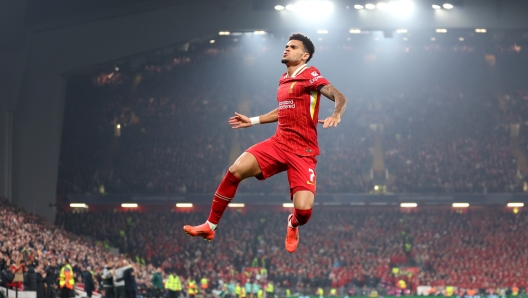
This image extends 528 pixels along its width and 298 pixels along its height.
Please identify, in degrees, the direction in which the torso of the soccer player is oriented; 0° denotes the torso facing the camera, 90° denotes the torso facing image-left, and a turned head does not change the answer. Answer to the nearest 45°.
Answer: approximately 45°

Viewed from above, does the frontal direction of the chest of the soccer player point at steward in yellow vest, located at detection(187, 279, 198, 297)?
no

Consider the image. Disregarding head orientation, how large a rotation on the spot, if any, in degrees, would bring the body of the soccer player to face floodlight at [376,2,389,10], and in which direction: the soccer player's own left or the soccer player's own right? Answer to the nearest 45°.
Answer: approximately 135° to the soccer player's own right

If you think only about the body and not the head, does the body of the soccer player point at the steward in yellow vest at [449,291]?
no

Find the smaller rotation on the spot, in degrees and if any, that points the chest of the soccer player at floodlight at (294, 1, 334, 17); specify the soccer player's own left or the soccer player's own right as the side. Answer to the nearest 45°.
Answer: approximately 135° to the soccer player's own right

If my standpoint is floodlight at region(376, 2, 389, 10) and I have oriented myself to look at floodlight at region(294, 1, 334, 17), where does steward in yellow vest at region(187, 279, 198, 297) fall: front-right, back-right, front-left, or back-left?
front-left

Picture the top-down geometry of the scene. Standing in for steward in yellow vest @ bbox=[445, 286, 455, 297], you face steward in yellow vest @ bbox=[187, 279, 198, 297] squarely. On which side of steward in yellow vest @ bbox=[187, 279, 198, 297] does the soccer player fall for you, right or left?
left

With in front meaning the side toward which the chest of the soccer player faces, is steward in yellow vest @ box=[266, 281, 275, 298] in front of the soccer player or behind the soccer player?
behind
